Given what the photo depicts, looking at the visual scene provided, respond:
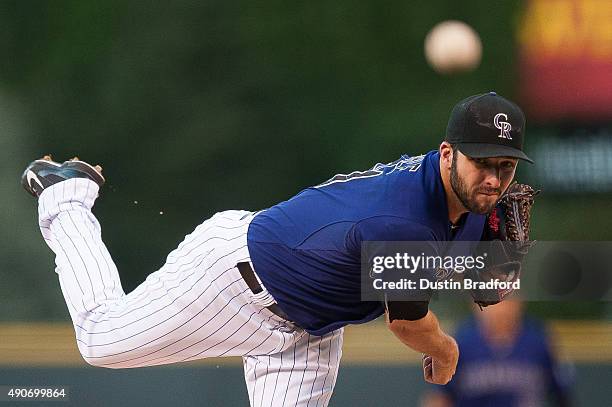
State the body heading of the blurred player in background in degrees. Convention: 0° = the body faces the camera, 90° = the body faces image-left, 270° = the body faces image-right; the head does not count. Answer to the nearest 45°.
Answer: approximately 0°

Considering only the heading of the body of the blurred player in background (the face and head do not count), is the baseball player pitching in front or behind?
in front

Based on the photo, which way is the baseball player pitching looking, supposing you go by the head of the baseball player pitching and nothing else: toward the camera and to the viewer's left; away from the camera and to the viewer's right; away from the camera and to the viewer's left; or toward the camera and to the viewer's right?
toward the camera and to the viewer's right
